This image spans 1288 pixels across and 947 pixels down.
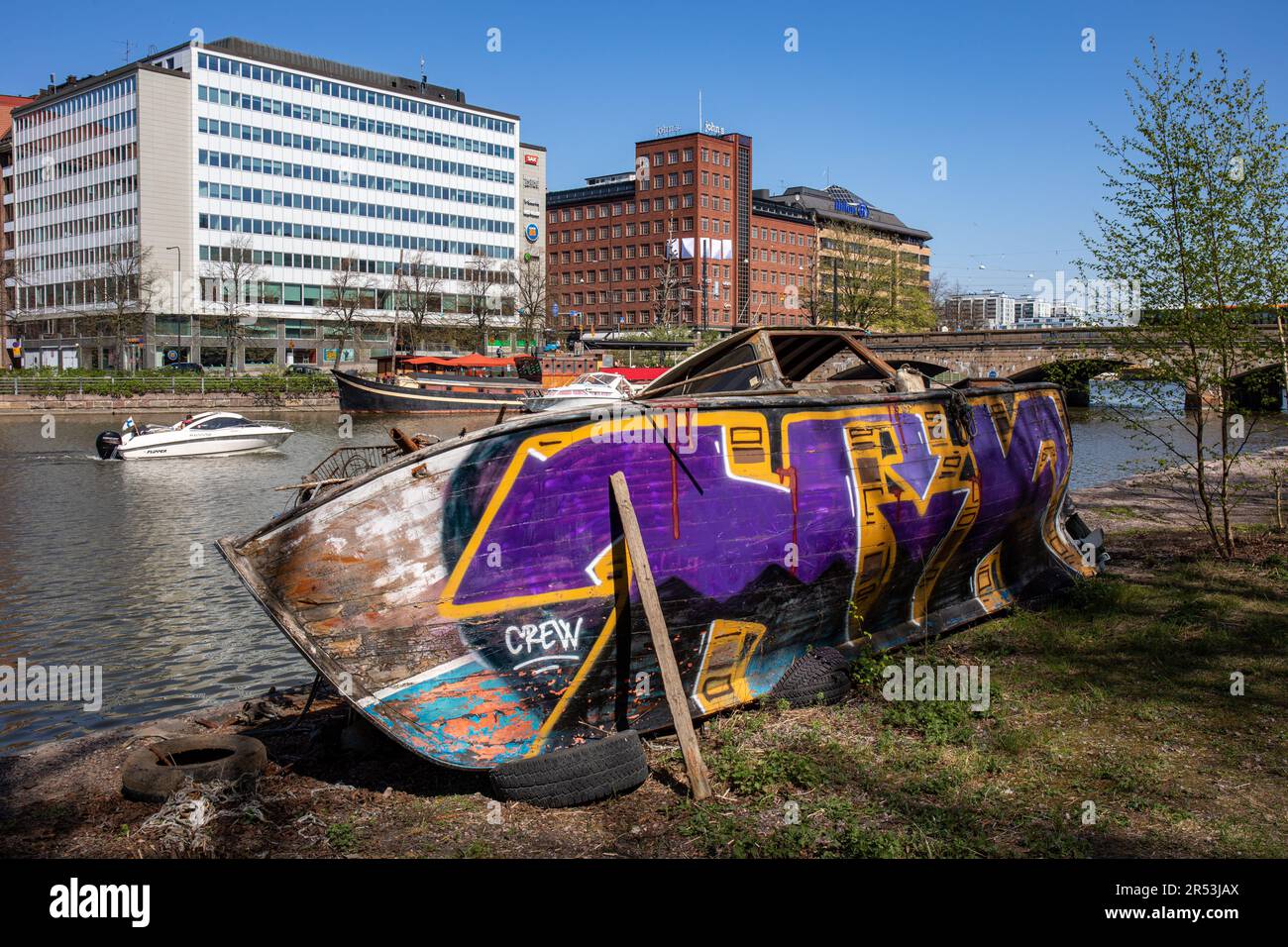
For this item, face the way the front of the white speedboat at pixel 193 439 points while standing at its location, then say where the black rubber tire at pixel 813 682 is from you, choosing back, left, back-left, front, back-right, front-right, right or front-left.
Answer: right

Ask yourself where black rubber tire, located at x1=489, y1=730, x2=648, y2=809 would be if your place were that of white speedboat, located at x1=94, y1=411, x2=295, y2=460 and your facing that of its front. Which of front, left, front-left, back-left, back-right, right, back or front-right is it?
right

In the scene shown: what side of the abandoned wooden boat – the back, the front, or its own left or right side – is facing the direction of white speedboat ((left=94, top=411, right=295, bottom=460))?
right

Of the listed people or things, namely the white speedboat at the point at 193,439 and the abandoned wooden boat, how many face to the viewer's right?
1

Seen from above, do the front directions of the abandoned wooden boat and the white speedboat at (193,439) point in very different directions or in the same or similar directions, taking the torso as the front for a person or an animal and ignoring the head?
very different directions

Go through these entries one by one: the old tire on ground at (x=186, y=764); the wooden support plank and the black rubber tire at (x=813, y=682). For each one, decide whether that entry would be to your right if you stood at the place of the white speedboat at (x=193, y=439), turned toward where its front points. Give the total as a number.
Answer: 3

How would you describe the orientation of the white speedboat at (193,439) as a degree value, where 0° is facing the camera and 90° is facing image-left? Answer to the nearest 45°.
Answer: approximately 270°

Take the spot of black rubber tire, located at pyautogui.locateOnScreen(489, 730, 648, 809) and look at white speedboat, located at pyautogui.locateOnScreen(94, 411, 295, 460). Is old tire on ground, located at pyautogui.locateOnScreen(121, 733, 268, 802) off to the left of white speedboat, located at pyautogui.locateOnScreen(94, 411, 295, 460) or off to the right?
left

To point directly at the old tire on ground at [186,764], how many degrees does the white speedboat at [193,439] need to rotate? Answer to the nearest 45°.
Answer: approximately 90° to its right

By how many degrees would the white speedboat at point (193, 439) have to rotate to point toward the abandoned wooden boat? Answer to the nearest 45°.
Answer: approximately 90° to its right
